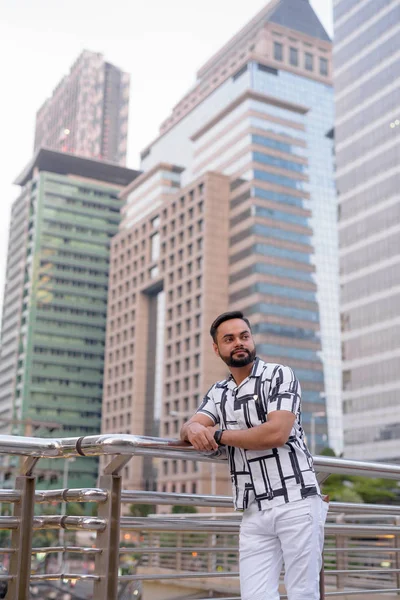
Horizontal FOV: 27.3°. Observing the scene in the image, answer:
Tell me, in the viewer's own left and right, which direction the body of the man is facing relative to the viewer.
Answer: facing the viewer and to the left of the viewer
